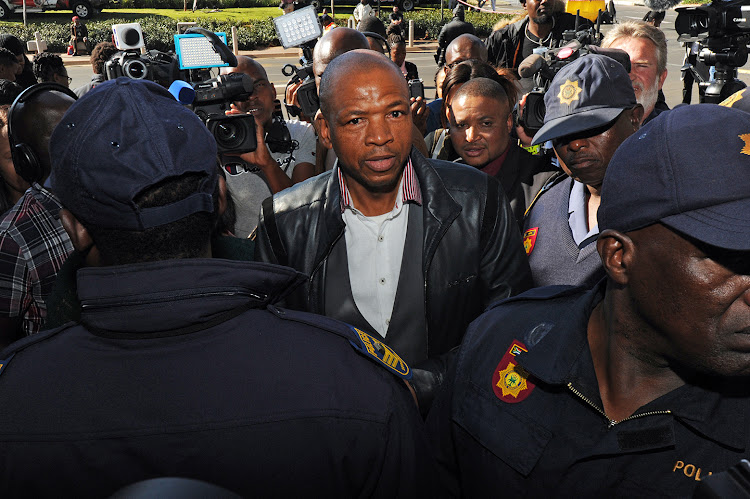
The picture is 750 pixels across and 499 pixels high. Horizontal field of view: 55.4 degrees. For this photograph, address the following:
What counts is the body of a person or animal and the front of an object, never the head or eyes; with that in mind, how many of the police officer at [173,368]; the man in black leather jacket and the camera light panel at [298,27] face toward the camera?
2

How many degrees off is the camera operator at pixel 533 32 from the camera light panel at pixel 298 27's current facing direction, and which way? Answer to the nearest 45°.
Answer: approximately 135° to its left

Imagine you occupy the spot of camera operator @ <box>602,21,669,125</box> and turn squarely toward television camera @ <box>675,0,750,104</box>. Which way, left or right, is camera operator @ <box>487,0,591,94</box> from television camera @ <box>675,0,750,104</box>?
left

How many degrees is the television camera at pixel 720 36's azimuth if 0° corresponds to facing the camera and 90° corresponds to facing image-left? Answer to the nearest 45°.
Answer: approximately 45°

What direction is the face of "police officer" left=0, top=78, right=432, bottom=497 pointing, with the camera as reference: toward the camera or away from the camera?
away from the camera

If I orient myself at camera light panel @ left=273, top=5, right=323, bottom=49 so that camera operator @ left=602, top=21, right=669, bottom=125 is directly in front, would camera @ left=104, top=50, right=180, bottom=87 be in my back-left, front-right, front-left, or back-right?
back-right
